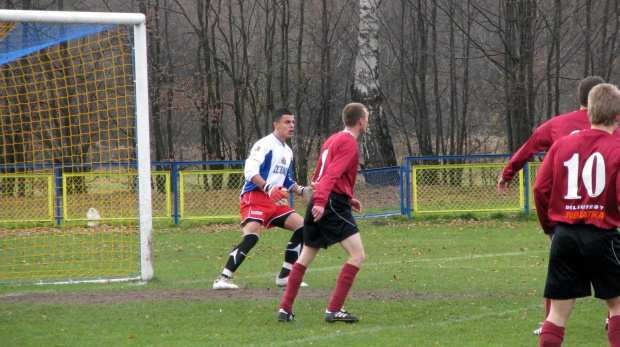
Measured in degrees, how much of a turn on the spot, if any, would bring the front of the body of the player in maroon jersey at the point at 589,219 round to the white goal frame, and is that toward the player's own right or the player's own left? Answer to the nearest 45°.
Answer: approximately 45° to the player's own left

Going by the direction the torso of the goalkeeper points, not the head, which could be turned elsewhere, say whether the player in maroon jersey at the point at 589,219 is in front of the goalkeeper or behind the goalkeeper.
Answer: in front

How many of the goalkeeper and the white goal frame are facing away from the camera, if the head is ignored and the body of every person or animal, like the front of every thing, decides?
0

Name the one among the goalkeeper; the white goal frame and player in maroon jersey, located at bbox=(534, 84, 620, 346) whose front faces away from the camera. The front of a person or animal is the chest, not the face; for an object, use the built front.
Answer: the player in maroon jersey

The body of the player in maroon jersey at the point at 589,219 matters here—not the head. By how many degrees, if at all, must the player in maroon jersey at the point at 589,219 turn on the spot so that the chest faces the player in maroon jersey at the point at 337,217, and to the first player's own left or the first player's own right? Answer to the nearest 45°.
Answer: approximately 45° to the first player's own left

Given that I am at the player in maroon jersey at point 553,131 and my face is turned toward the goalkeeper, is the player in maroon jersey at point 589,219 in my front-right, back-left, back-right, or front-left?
back-left

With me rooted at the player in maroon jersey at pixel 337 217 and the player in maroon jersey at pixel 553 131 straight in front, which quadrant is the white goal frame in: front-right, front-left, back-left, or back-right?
back-left

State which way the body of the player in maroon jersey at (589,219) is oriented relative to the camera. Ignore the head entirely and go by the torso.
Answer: away from the camera

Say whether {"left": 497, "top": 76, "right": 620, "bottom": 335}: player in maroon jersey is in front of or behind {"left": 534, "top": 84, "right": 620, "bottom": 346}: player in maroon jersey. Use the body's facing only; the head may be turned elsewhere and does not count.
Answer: in front

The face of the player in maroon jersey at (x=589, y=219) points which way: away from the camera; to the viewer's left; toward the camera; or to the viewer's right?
away from the camera

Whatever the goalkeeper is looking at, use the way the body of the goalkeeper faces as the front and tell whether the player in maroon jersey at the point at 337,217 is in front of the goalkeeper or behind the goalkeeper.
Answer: in front
